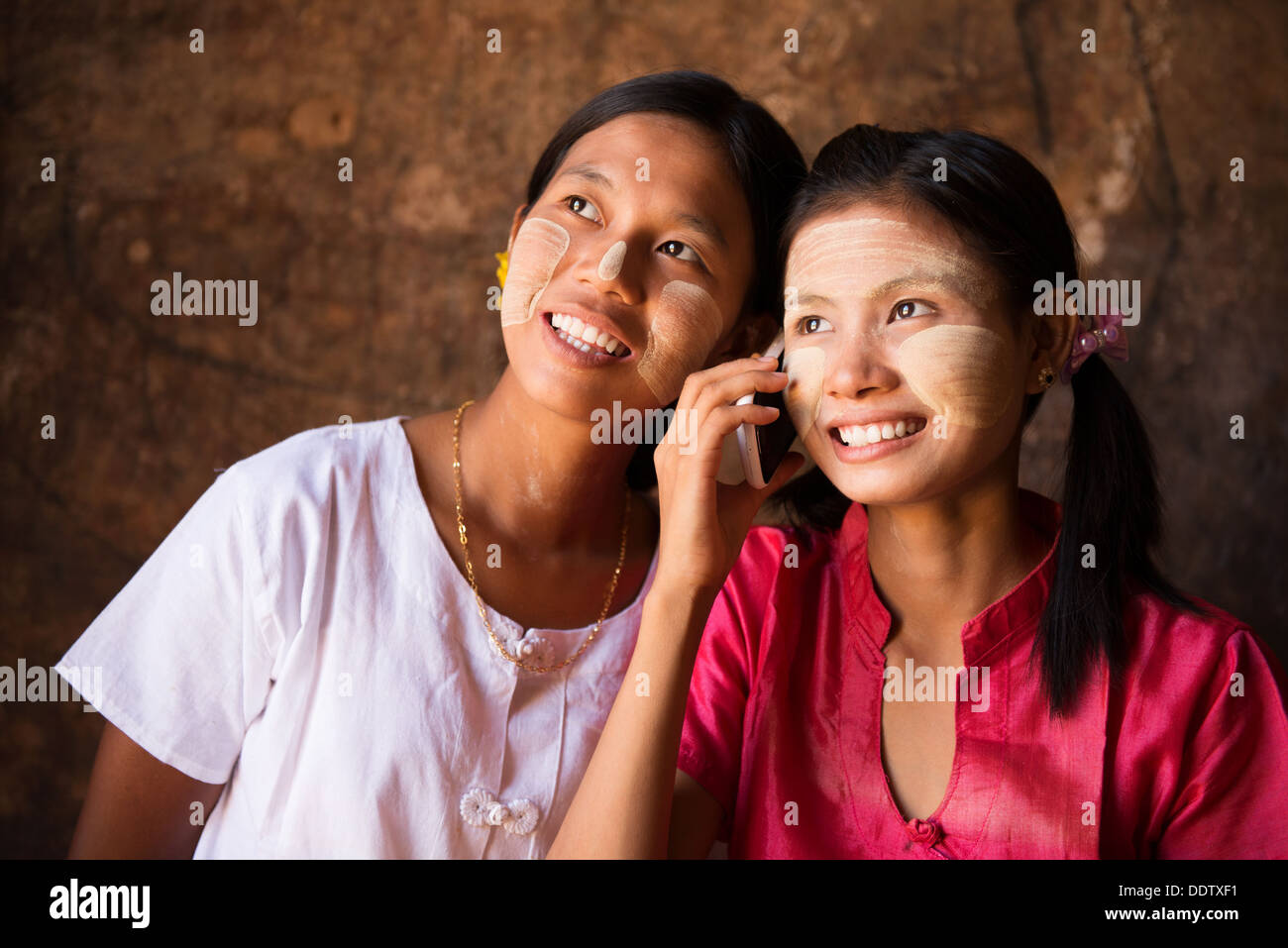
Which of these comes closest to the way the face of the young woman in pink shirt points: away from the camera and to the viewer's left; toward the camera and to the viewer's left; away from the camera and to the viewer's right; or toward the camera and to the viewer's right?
toward the camera and to the viewer's left

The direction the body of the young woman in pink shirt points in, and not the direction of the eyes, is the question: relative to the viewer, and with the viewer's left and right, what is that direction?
facing the viewer and to the left of the viewer
